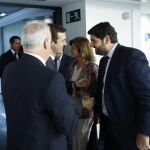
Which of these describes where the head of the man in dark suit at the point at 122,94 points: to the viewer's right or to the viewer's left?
to the viewer's left

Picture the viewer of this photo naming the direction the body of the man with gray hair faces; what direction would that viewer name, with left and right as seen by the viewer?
facing away from the viewer and to the right of the viewer

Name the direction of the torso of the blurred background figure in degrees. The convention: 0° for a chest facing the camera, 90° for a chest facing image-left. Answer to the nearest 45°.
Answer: approximately 315°

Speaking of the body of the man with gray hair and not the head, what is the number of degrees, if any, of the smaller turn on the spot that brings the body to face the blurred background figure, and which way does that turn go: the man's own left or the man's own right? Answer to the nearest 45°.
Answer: approximately 45° to the man's own left

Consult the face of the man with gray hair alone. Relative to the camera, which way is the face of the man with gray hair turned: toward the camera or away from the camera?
away from the camera

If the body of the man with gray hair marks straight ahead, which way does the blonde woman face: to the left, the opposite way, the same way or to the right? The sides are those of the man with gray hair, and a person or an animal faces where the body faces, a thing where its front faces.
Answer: the opposite way

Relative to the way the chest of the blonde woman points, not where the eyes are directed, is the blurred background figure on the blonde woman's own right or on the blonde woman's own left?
on the blonde woman's own right

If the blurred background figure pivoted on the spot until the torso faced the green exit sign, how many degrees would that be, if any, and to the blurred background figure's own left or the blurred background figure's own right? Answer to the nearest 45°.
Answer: approximately 45° to the blurred background figure's own left
